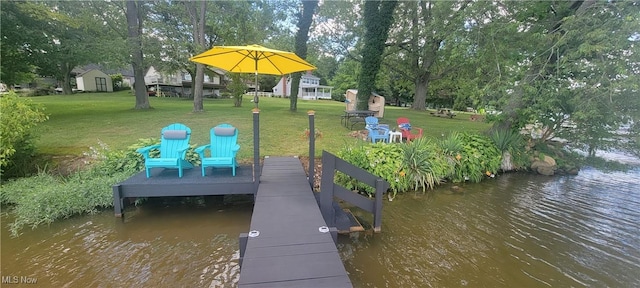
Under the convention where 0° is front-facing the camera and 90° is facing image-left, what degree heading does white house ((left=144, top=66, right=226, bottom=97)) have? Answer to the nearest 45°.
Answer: approximately 0°

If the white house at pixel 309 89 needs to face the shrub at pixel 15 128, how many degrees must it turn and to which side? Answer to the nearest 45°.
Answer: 0° — it already faces it

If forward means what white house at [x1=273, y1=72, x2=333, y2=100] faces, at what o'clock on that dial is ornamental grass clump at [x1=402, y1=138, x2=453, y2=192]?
The ornamental grass clump is roughly at 12 o'clock from the white house.

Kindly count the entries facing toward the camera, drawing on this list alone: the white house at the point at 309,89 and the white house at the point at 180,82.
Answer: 2

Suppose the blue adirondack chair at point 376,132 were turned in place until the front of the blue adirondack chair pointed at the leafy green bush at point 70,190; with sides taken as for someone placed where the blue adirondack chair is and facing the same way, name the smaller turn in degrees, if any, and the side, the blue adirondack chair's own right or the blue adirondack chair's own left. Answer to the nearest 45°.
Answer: approximately 90° to the blue adirondack chair's own right

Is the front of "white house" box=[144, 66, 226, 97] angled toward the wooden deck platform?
yes

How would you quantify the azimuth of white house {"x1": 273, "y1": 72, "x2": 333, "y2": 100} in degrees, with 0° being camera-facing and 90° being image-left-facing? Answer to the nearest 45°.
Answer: approximately 0°

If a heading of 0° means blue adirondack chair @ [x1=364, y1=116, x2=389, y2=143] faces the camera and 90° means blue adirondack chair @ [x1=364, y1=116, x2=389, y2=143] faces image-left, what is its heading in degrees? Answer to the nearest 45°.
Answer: approximately 315°

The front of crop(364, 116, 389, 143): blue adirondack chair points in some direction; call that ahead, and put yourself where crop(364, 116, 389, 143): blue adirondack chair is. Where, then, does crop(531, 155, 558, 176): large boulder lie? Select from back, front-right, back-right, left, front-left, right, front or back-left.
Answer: front-left
